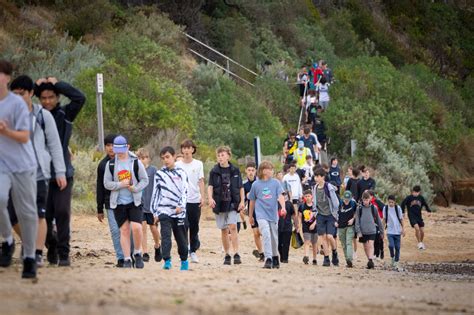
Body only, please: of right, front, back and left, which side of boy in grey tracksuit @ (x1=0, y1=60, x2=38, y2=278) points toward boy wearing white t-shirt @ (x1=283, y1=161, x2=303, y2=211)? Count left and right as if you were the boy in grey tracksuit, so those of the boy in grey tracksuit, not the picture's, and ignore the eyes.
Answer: back

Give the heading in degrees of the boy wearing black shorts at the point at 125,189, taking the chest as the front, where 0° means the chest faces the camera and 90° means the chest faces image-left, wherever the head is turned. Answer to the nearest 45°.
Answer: approximately 0°

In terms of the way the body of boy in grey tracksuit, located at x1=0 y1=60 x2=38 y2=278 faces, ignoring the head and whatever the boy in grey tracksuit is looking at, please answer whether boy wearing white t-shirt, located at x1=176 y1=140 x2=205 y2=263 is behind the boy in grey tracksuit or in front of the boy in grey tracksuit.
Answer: behind

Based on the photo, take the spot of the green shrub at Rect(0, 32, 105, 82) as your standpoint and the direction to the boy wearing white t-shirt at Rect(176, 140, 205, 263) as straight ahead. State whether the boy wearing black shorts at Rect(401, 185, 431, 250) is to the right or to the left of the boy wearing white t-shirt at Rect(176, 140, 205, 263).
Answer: left

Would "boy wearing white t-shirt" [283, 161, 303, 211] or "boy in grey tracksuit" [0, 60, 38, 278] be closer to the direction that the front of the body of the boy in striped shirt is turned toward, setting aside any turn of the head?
the boy in grey tracksuit

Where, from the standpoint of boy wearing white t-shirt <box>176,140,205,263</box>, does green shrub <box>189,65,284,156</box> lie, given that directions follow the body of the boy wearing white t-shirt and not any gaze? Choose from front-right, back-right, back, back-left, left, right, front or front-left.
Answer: back

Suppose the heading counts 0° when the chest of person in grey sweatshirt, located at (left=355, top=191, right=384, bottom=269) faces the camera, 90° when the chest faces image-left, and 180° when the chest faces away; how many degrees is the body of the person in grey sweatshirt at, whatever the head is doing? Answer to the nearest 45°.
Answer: approximately 0°

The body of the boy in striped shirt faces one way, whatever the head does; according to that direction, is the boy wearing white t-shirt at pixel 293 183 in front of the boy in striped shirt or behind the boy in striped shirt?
behind

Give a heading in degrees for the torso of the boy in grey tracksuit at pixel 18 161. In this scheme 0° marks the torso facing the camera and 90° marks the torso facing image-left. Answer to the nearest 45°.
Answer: approximately 45°
